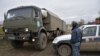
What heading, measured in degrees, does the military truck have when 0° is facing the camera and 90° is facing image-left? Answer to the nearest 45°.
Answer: approximately 45°
